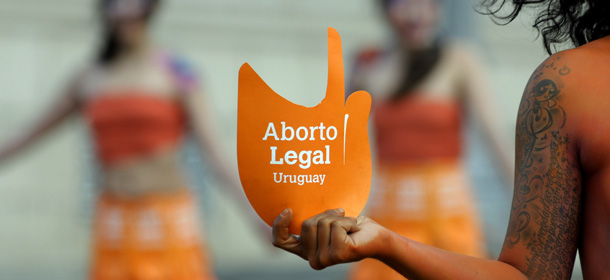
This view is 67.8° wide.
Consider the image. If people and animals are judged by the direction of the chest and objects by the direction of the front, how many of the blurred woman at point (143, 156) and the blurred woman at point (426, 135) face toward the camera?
2

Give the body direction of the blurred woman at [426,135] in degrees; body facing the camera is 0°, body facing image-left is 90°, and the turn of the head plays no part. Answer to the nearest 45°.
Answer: approximately 0°

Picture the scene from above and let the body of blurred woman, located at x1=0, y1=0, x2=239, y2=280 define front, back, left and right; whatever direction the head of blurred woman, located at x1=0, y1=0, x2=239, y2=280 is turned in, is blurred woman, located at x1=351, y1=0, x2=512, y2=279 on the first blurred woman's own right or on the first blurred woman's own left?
on the first blurred woman's own left

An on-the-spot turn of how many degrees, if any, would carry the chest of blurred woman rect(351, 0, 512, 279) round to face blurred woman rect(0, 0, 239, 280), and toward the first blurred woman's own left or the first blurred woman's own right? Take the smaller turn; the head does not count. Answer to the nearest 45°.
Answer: approximately 90° to the first blurred woman's own right
